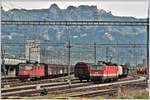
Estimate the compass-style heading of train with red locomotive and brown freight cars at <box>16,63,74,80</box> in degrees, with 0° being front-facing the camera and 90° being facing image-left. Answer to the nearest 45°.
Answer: approximately 45°
